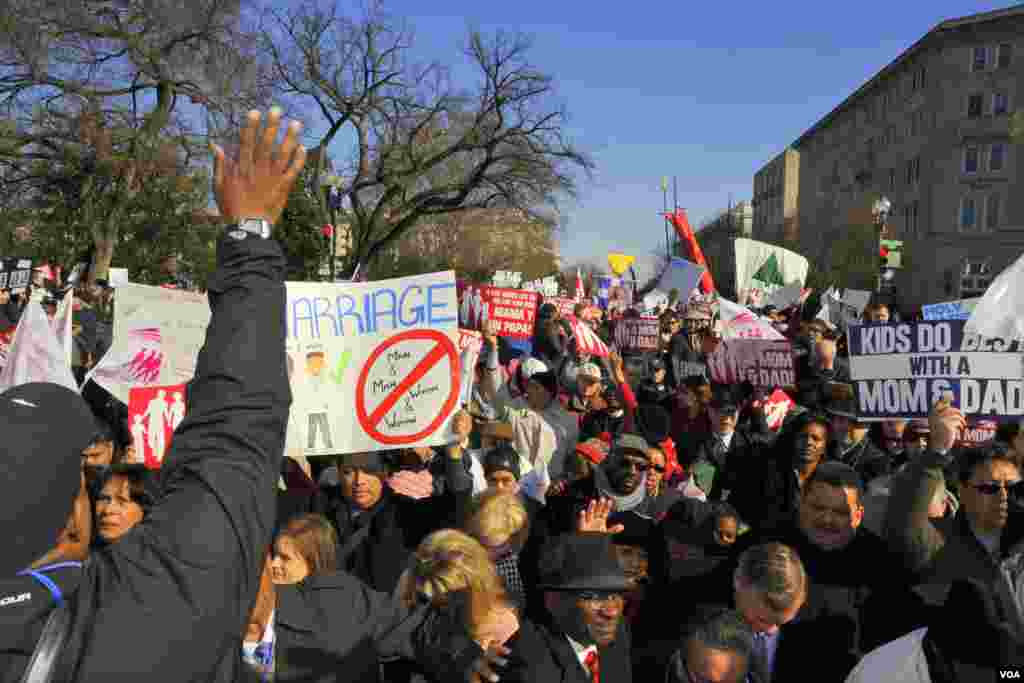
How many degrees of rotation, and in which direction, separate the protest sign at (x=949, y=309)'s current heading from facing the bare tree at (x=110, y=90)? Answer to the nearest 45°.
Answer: approximately 90° to its right

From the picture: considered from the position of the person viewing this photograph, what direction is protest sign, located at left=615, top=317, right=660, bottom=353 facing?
facing the viewer

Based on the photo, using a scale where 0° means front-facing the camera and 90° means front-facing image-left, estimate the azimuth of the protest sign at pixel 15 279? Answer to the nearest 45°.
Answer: approximately 0°

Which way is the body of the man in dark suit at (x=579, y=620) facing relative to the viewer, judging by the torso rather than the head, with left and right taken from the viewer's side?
facing the viewer and to the right of the viewer

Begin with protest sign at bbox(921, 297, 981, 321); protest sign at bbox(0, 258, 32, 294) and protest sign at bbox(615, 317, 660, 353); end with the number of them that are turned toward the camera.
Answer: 3

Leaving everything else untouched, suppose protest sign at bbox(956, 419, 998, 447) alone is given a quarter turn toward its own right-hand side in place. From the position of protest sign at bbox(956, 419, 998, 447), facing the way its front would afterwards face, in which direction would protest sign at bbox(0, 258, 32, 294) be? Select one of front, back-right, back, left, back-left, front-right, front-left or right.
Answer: front

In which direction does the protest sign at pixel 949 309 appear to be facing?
toward the camera

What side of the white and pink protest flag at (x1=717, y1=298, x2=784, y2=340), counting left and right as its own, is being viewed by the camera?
front

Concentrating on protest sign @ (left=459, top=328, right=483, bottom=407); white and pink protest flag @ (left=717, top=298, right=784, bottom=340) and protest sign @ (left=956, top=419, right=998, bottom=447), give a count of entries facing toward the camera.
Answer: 3

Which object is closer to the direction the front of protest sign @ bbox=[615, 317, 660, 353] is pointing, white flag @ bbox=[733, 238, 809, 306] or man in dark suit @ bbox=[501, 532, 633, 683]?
the man in dark suit

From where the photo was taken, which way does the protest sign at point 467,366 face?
toward the camera
